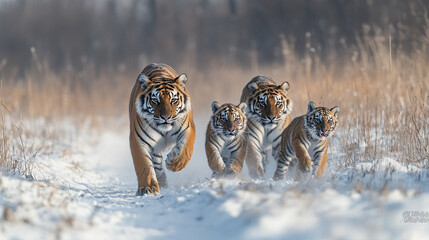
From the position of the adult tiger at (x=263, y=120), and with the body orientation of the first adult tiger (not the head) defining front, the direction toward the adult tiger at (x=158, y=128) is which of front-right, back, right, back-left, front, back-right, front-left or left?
front-right

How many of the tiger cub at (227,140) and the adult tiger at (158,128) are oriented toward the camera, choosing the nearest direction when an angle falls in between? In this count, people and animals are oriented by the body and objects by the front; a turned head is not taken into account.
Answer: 2

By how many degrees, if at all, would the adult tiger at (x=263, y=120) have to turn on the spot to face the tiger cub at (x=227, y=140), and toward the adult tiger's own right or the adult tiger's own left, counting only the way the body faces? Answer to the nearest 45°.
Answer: approximately 45° to the adult tiger's own right

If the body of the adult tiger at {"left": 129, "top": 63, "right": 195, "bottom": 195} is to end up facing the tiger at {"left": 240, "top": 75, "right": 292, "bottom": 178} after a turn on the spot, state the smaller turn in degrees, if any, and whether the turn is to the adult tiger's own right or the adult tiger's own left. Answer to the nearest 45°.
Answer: approximately 135° to the adult tiger's own left

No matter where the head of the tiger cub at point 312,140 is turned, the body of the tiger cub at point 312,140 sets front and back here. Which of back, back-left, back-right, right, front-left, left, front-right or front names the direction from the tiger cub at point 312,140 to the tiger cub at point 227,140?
back-right

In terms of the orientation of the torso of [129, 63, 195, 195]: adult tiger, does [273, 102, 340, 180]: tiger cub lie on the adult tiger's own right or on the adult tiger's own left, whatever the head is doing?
on the adult tiger's own left

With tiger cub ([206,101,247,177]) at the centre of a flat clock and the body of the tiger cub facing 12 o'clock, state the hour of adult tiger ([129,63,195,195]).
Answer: The adult tiger is roughly at 2 o'clock from the tiger cub.

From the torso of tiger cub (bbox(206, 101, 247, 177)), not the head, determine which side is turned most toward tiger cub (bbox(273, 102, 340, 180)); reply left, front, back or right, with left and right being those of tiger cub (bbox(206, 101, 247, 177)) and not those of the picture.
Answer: left
